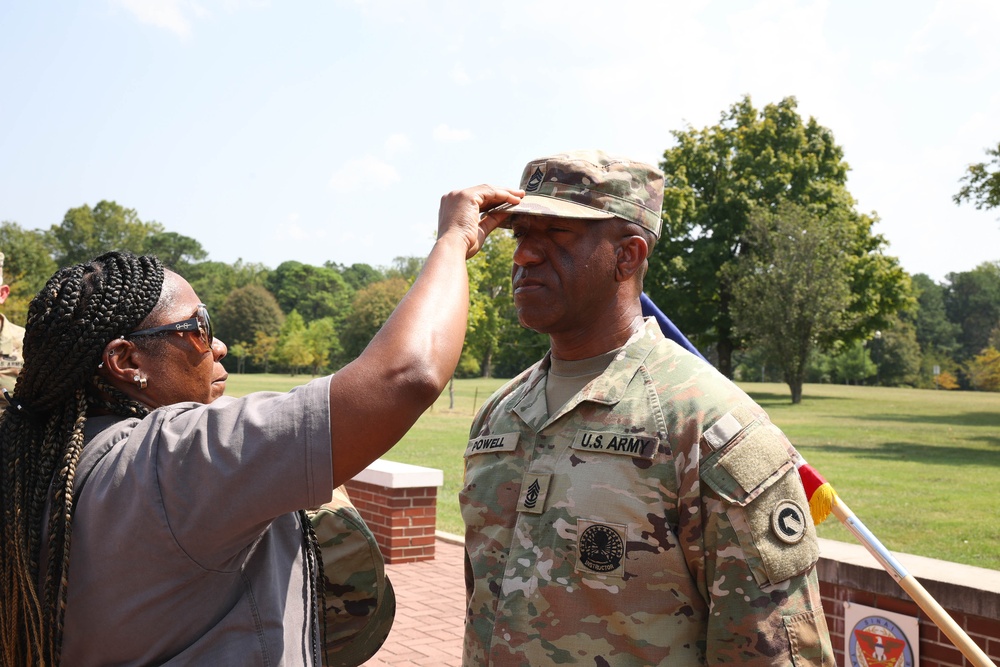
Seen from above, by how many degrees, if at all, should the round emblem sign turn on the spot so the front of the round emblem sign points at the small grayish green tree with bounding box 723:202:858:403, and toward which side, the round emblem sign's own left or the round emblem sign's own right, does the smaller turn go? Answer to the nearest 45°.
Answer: approximately 135° to the round emblem sign's own right

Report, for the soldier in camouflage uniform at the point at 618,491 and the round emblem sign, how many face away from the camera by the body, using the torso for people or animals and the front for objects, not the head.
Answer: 0

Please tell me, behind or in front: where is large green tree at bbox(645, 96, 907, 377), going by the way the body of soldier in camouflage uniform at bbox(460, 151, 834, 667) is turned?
behind

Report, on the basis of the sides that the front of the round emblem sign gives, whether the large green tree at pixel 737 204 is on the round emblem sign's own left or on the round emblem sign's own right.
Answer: on the round emblem sign's own right

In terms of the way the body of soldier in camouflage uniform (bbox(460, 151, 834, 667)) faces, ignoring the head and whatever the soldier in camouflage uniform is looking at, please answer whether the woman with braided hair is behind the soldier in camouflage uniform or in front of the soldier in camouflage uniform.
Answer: in front

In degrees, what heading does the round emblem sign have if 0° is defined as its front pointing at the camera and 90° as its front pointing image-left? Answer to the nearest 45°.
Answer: approximately 45°

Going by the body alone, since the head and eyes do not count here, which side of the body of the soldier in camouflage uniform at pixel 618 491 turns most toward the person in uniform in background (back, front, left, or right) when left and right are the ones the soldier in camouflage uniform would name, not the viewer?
right

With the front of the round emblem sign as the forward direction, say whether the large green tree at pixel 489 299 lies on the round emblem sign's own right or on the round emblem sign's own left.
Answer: on the round emblem sign's own right

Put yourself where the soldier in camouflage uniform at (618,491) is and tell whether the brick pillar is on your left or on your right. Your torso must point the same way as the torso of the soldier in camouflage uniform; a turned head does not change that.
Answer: on your right

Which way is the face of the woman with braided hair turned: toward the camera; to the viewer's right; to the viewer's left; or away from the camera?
to the viewer's right
